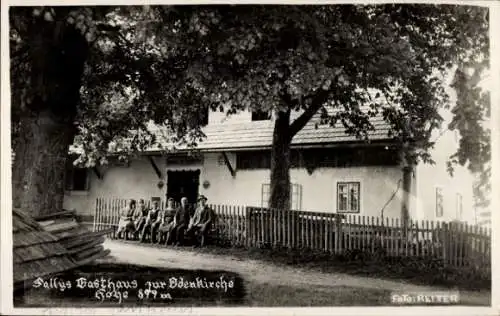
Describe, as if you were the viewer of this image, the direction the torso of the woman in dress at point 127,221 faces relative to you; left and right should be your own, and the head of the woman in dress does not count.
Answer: facing the viewer and to the left of the viewer

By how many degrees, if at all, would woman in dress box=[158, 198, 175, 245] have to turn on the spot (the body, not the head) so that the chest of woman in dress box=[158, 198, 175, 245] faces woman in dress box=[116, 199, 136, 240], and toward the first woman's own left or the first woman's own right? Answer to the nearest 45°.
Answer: approximately 90° to the first woman's own right

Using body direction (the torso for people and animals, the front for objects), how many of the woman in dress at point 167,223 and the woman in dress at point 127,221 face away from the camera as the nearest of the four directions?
0

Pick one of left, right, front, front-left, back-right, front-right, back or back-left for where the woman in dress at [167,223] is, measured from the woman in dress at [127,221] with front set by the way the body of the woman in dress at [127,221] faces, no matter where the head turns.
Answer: left
